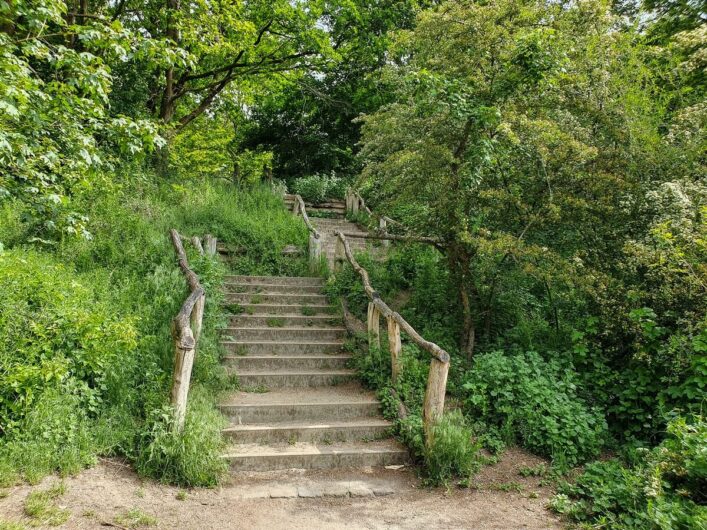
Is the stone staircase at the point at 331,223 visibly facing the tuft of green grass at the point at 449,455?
yes

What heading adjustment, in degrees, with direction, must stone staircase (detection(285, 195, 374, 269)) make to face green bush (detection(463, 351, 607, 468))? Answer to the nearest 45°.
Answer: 0° — it already faces it

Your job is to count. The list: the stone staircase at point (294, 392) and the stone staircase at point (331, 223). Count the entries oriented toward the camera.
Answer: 2

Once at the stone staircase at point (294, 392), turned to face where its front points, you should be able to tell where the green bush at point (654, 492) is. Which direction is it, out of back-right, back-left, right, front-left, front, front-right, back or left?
front-left

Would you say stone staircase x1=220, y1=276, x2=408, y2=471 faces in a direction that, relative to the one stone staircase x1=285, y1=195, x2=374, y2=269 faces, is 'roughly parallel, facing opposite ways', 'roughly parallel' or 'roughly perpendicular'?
roughly parallel

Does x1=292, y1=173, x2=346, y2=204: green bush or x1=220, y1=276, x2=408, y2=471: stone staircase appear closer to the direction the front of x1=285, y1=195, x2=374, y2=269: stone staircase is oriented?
the stone staircase

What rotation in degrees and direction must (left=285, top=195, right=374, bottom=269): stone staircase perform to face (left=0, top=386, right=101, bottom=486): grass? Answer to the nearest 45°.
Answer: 0° — it already faces it

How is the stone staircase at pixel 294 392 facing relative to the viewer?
toward the camera

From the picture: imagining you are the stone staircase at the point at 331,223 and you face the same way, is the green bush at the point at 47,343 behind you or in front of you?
in front

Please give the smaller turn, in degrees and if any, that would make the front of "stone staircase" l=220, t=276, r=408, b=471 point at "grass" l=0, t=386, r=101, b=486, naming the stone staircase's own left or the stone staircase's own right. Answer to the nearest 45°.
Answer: approximately 45° to the stone staircase's own right

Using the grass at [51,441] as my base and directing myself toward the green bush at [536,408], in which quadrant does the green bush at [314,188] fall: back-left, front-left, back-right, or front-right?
front-left

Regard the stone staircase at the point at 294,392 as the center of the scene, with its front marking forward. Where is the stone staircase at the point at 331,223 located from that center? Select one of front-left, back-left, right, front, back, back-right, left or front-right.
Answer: back

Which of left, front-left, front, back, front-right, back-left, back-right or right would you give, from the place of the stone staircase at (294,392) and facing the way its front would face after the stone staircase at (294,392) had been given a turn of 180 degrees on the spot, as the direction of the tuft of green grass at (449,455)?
back-right

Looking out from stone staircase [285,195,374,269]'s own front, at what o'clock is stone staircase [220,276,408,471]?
stone staircase [220,276,408,471] is roughly at 12 o'clock from stone staircase [285,195,374,269].

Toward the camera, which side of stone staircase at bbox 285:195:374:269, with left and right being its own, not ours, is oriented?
front

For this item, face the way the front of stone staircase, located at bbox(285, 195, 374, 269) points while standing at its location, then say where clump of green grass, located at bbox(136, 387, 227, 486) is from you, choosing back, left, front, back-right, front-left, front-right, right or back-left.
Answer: front
